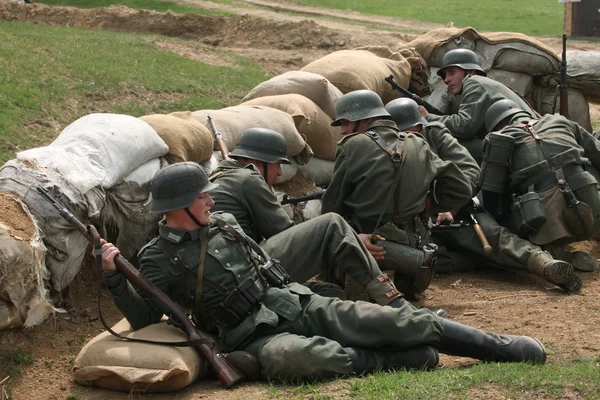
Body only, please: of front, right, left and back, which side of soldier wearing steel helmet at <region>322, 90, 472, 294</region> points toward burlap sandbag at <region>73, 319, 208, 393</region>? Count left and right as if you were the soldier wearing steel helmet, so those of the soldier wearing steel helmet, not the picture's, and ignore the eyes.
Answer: left

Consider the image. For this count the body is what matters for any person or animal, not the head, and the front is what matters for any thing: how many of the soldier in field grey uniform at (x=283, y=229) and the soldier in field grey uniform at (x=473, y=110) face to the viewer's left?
1

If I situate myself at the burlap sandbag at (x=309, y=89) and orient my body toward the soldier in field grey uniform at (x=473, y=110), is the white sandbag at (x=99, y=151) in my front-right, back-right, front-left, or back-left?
back-right

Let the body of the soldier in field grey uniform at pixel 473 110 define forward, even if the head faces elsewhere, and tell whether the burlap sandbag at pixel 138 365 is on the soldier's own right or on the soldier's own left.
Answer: on the soldier's own left

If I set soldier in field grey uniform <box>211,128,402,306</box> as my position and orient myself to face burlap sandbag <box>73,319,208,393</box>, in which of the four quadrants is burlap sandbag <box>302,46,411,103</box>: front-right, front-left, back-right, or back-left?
back-right

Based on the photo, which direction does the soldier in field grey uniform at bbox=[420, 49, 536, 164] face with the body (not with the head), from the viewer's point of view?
to the viewer's left

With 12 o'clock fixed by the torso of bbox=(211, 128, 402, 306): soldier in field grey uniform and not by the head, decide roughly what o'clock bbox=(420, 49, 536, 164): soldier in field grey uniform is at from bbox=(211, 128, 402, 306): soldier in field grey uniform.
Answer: bbox=(420, 49, 536, 164): soldier in field grey uniform is roughly at 10 o'clock from bbox=(211, 128, 402, 306): soldier in field grey uniform.

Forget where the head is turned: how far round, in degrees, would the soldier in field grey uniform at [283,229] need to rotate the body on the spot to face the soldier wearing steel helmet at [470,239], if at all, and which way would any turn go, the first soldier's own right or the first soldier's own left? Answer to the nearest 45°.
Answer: approximately 45° to the first soldier's own left

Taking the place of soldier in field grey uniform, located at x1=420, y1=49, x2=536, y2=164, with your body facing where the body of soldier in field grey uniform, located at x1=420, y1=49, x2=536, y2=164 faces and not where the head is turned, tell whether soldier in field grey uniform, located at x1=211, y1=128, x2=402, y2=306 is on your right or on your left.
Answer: on your left

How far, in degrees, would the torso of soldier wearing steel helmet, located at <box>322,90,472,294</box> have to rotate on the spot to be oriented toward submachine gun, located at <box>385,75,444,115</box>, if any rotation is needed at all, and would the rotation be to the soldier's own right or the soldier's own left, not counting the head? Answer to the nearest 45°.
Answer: approximately 45° to the soldier's own right

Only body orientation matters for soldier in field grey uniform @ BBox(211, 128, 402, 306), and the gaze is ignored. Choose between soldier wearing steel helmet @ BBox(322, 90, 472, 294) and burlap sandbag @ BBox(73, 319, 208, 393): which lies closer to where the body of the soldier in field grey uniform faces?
the soldier wearing steel helmet

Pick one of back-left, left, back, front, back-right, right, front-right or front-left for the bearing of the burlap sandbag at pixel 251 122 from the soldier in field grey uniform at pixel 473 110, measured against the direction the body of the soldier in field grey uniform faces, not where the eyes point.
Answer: front-left

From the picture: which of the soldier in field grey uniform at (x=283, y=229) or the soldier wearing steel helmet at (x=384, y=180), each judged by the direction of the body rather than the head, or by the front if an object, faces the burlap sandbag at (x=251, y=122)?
the soldier wearing steel helmet

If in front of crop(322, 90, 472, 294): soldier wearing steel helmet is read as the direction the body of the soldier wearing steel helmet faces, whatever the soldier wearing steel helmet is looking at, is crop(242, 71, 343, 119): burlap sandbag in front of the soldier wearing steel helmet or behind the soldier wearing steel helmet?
in front
